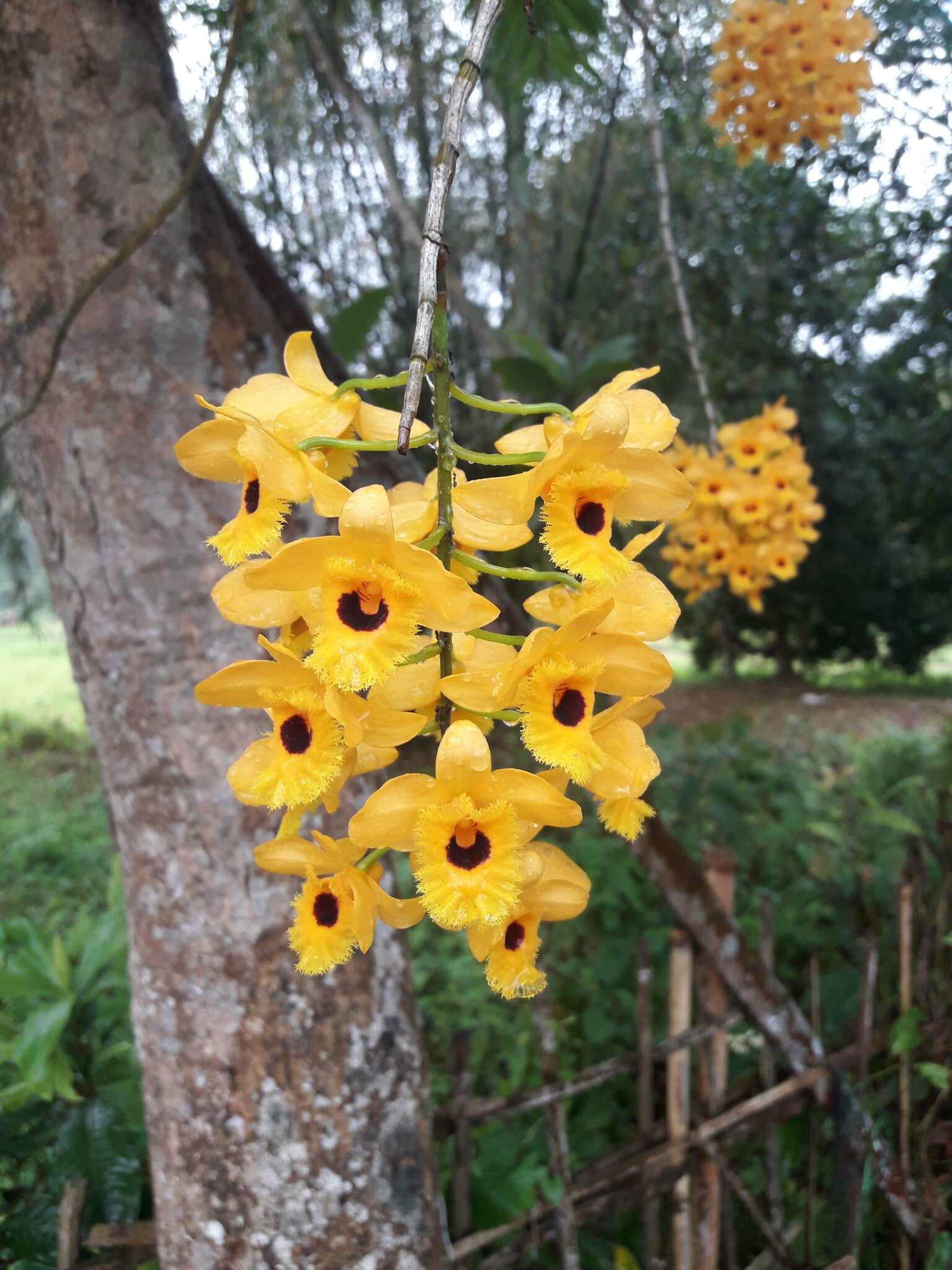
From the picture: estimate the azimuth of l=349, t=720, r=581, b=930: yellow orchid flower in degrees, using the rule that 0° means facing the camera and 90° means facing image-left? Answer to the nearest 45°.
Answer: approximately 0°

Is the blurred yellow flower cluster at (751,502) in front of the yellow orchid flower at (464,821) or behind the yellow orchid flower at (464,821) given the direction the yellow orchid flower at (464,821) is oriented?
behind

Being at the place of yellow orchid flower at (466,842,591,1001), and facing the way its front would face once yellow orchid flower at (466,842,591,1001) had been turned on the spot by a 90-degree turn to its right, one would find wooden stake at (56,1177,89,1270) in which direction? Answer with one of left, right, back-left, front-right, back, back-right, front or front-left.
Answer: front

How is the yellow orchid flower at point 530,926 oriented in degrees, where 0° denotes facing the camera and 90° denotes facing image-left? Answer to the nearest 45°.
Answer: approximately 45°

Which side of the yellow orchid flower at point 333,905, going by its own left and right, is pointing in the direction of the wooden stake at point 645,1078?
back

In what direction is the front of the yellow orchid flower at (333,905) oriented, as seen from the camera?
facing the viewer and to the left of the viewer

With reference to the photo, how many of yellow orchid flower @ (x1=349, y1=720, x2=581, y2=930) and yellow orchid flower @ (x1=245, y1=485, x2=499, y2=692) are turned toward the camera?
2

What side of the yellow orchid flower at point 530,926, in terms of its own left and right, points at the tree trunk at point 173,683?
right
